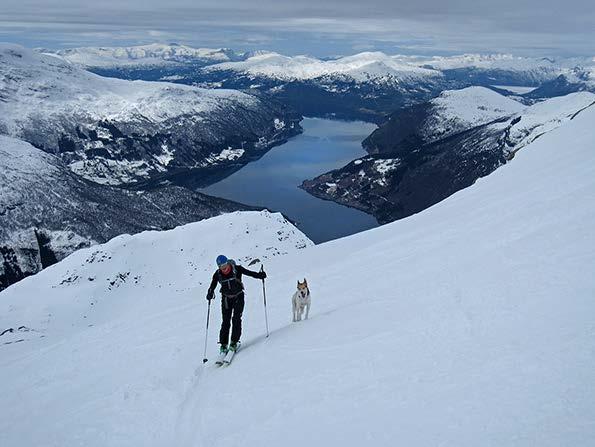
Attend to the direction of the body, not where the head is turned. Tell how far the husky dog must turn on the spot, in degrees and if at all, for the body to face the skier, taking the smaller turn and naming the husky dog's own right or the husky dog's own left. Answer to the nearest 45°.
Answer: approximately 45° to the husky dog's own right

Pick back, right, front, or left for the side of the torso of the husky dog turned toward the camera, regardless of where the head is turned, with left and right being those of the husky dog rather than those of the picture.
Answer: front

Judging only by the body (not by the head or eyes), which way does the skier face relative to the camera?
toward the camera

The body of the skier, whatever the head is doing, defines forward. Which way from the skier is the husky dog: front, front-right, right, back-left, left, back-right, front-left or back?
back-left

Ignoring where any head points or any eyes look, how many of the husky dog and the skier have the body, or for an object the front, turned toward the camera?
2
